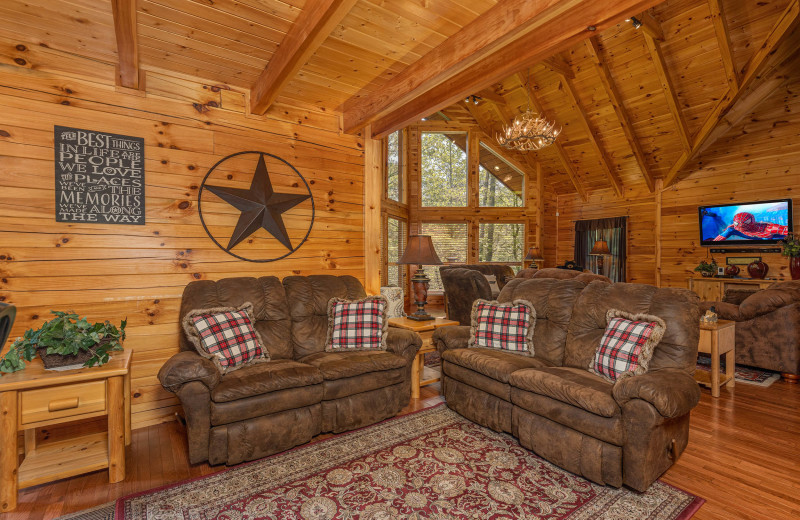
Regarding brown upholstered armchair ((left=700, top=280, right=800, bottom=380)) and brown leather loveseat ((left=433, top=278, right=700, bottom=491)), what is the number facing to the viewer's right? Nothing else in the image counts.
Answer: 0

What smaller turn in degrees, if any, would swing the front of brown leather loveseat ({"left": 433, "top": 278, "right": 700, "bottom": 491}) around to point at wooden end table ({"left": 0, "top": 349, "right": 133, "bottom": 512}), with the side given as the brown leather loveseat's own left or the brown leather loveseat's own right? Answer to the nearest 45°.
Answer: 0° — it already faces it

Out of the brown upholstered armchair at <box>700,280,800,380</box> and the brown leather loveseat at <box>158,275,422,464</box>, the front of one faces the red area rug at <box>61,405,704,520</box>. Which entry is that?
the brown leather loveseat

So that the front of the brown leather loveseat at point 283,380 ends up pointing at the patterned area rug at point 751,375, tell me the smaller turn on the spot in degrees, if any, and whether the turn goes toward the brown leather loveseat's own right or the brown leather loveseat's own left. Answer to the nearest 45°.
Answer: approximately 45° to the brown leather loveseat's own left

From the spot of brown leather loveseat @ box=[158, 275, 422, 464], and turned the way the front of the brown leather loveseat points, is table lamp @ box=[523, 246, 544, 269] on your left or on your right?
on your left

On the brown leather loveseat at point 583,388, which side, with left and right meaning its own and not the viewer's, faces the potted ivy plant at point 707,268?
back

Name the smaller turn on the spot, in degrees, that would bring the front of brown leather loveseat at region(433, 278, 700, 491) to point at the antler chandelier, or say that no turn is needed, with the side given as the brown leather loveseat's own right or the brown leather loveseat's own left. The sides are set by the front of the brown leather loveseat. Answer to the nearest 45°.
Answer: approximately 135° to the brown leather loveseat's own right

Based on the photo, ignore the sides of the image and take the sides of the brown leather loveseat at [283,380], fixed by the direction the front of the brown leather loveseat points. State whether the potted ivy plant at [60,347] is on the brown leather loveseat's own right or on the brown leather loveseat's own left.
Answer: on the brown leather loveseat's own right

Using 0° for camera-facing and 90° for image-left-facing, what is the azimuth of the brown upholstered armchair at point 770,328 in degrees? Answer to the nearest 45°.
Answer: approximately 135°

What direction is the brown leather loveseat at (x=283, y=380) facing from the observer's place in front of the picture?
facing the viewer and to the right of the viewer

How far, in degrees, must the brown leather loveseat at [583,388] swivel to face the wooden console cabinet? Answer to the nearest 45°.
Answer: approximately 180°

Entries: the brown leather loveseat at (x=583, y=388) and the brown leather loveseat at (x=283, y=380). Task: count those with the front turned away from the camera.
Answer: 0

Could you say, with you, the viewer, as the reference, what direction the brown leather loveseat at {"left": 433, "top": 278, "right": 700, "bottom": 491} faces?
facing the viewer and to the left of the viewer

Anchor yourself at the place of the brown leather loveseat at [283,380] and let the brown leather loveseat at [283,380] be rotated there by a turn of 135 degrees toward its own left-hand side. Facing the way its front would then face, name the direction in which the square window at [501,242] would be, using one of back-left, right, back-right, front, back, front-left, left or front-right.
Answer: front-right
